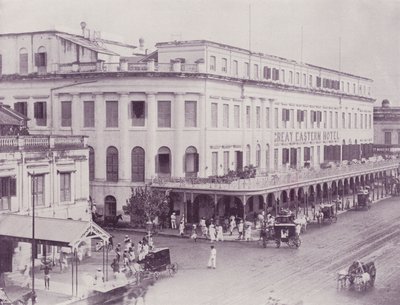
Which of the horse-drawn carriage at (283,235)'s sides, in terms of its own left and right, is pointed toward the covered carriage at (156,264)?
front

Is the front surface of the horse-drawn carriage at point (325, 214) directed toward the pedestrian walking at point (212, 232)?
yes

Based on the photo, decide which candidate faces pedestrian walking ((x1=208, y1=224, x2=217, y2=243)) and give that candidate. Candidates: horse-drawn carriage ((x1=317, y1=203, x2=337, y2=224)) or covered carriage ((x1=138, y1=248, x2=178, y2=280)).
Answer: the horse-drawn carriage

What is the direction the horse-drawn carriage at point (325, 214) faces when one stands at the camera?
facing the viewer and to the left of the viewer
